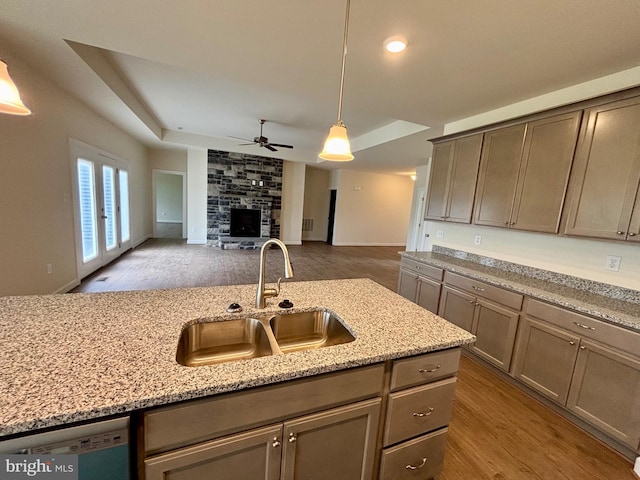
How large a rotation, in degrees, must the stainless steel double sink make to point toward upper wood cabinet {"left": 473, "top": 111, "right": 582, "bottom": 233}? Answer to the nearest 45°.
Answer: approximately 90° to its left

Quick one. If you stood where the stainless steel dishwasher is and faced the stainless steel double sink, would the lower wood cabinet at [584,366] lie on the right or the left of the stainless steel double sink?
right

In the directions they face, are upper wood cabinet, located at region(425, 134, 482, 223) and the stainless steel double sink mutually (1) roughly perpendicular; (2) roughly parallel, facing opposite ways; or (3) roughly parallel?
roughly perpendicular

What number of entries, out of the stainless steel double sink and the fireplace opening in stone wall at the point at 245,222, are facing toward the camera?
2

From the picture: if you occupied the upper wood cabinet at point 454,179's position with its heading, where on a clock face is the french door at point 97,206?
The french door is roughly at 1 o'clock from the upper wood cabinet.

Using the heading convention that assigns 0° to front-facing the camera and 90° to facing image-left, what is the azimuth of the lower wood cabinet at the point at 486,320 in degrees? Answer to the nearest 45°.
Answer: approximately 45°

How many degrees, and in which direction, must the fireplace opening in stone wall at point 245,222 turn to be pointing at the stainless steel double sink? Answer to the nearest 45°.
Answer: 0° — it already faces it

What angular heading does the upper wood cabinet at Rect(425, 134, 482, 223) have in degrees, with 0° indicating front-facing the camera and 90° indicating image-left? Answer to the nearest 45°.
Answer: approximately 45°

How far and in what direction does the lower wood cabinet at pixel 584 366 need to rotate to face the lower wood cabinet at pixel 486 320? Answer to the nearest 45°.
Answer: approximately 45° to its right
